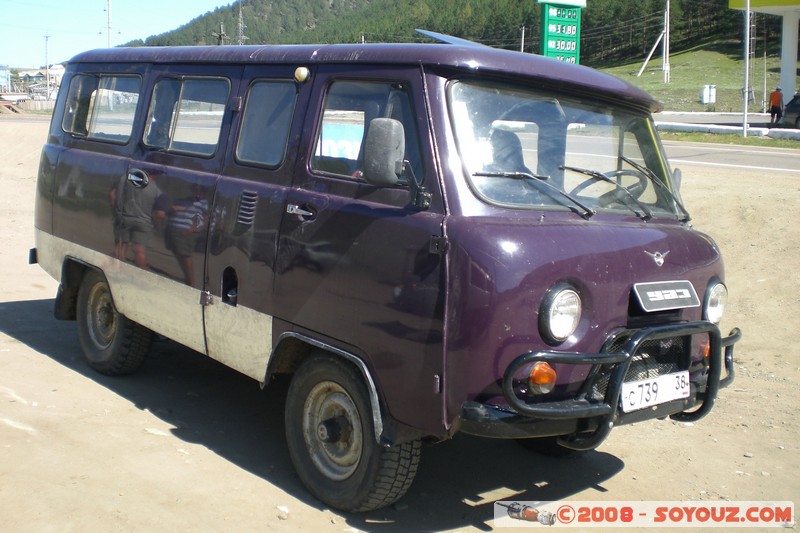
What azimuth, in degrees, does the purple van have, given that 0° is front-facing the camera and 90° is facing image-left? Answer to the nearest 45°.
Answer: approximately 315°
